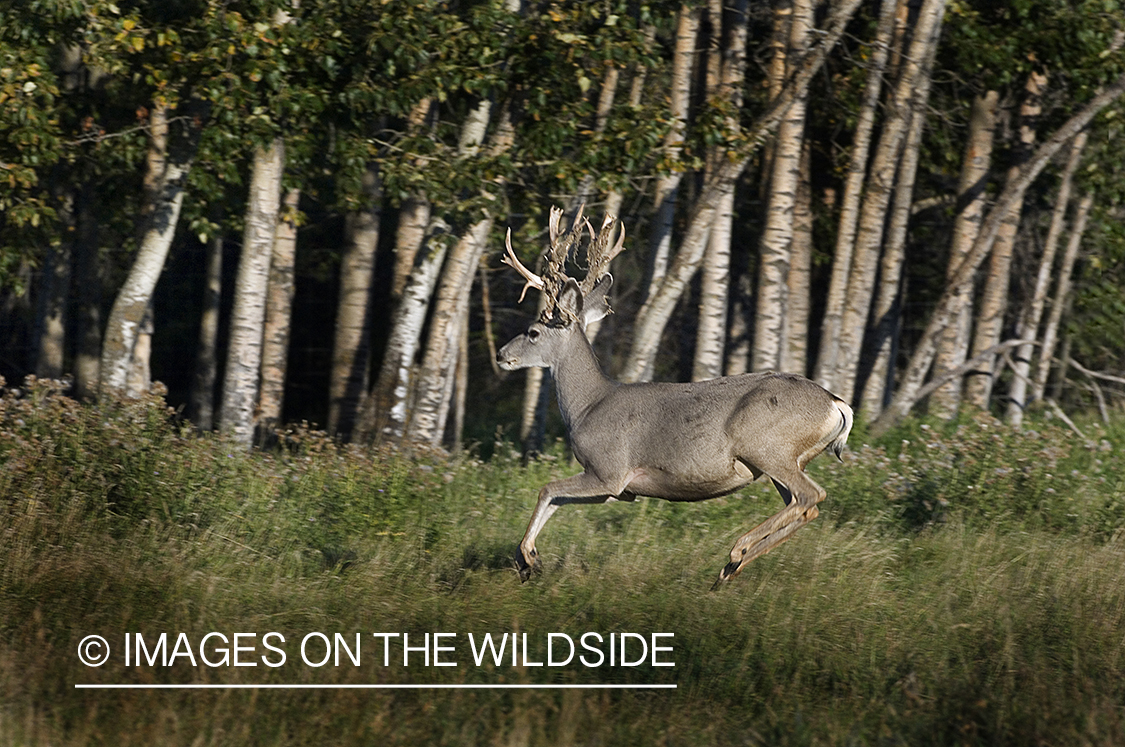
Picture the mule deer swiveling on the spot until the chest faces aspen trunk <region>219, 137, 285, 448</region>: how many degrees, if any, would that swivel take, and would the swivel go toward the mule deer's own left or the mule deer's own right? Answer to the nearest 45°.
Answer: approximately 45° to the mule deer's own right

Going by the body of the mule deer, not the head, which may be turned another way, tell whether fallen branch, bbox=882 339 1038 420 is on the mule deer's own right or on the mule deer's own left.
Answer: on the mule deer's own right

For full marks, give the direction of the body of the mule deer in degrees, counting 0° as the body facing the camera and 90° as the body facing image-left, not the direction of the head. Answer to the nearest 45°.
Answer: approximately 90°

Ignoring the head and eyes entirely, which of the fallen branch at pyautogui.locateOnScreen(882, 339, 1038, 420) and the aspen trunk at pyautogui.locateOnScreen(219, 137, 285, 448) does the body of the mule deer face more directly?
the aspen trunk

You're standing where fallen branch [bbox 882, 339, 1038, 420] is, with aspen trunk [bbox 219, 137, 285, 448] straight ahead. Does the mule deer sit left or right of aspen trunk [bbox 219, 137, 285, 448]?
left

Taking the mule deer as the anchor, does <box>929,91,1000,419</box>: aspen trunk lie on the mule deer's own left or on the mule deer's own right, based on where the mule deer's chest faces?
on the mule deer's own right
